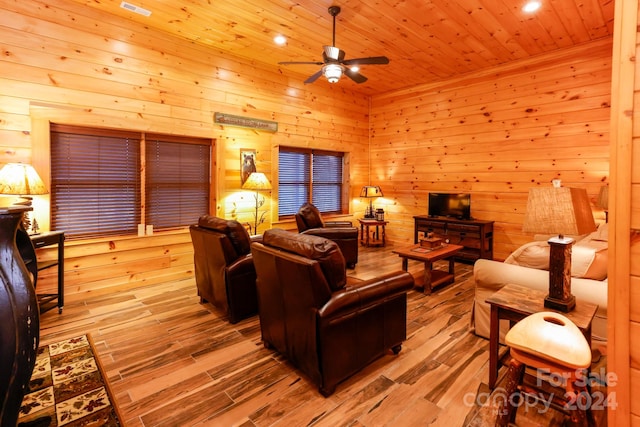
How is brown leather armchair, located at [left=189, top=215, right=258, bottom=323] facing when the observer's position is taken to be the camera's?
facing away from the viewer and to the right of the viewer

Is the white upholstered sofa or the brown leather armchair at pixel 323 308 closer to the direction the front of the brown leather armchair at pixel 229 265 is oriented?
the white upholstered sofa

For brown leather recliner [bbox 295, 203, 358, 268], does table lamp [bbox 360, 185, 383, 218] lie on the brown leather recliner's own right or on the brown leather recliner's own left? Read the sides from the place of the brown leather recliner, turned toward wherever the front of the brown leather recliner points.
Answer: on the brown leather recliner's own left

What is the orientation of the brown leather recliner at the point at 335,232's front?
to the viewer's right

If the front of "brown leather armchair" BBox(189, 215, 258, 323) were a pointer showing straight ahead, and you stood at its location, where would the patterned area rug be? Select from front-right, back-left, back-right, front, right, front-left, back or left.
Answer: back

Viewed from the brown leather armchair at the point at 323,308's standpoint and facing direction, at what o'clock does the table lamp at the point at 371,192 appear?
The table lamp is roughly at 11 o'clock from the brown leather armchair.

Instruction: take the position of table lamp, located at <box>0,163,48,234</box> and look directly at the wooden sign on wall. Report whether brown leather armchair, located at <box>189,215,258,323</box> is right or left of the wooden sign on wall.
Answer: right

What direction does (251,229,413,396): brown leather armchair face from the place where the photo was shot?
facing away from the viewer and to the right of the viewer

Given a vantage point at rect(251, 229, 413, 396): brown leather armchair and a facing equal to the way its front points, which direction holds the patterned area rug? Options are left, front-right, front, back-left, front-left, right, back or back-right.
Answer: back-left

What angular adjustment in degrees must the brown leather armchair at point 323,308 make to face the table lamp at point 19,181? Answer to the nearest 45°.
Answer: approximately 135° to its left

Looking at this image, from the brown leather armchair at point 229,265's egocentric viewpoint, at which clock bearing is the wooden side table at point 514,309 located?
The wooden side table is roughly at 3 o'clock from the brown leather armchair.

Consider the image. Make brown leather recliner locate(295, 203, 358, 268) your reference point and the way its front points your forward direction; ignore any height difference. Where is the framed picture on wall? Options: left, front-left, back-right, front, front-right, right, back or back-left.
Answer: back
